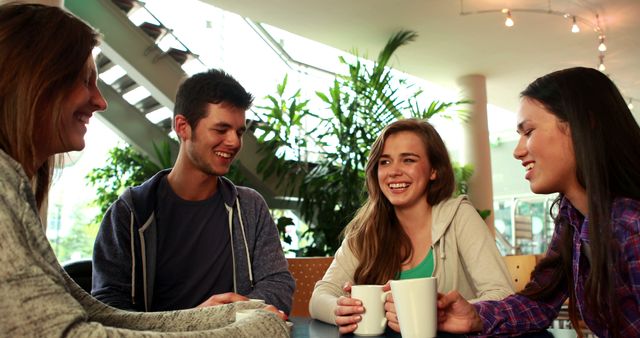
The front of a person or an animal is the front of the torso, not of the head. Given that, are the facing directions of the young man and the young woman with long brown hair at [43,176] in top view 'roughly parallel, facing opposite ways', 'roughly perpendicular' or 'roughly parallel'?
roughly perpendicular

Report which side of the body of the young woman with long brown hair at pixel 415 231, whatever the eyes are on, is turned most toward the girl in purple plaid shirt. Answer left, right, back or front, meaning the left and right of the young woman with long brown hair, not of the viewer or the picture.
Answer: left

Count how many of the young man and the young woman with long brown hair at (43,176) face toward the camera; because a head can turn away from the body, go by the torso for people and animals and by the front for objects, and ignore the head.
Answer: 1

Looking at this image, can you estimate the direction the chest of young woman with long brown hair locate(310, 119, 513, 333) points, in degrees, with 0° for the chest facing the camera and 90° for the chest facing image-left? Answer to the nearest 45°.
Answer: approximately 45°

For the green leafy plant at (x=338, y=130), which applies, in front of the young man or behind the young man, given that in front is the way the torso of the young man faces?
behind

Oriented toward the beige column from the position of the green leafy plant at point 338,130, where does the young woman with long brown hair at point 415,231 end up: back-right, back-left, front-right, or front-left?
back-right

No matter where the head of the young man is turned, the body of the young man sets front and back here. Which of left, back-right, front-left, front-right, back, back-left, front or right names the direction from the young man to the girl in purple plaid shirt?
front-left

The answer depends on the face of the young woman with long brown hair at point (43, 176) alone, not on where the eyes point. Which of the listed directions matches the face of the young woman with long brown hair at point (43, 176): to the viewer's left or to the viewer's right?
to the viewer's right

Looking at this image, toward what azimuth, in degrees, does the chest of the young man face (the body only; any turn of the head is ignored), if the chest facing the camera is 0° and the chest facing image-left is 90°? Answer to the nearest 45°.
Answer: approximately 0°

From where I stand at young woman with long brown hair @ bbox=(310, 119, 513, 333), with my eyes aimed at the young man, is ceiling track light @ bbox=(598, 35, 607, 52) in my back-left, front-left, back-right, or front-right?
back-right

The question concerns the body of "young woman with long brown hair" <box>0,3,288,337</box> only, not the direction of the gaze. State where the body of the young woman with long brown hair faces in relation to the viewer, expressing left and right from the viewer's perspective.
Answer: facing to the right of the viewer

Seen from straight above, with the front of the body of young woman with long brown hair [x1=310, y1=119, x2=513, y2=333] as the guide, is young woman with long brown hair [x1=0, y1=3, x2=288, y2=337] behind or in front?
in front

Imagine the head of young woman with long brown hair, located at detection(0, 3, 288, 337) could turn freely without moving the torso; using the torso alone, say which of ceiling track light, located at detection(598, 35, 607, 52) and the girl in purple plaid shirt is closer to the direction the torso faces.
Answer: the girl in purple plaid shirt
